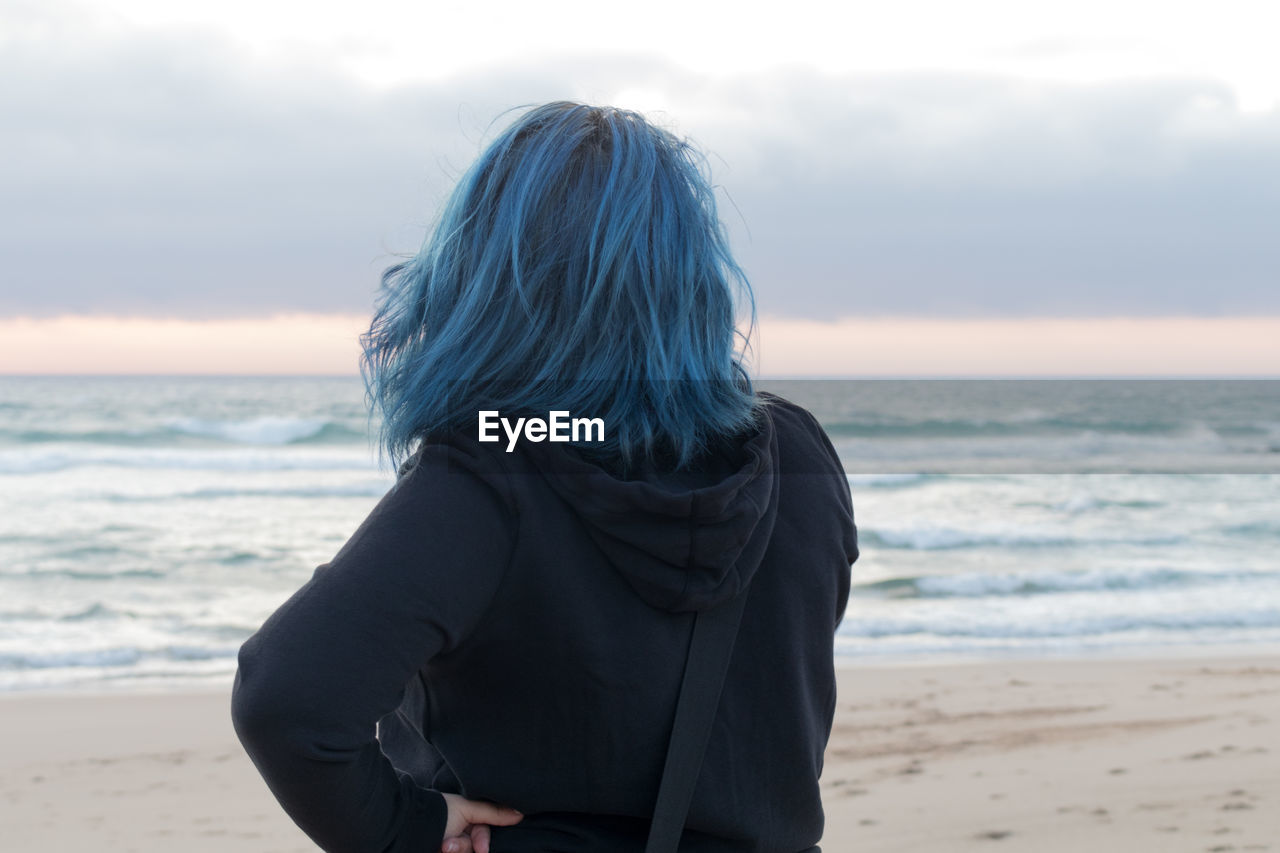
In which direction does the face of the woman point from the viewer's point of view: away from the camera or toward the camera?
away from the camera

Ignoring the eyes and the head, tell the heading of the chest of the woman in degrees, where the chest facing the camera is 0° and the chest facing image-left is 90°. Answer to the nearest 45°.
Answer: approximately 135°
